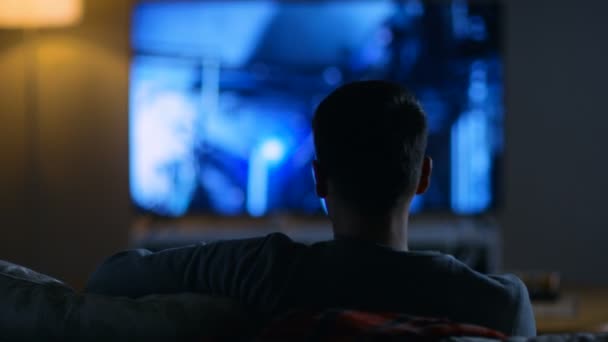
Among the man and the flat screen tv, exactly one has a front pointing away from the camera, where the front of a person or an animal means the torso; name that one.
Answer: the man

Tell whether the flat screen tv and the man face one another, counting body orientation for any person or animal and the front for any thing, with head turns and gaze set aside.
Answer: yes

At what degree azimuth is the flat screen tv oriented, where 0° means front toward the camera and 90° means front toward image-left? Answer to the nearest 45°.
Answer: approximately 0°

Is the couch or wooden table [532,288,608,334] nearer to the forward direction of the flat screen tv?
the couch

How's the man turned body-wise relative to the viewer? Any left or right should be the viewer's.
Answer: facing away from the viewer

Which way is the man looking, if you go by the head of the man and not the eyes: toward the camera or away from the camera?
away from the camera

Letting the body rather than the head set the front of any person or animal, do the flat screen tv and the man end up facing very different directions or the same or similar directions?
very different directions

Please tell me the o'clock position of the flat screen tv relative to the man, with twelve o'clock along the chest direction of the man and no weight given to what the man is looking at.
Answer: The flat screen tv is roughly at 12 o'clock from the man.

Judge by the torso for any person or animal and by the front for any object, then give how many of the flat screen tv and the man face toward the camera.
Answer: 1

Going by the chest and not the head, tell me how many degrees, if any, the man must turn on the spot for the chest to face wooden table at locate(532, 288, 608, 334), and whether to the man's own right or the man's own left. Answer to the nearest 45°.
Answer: approximately 45° to the man's own right
